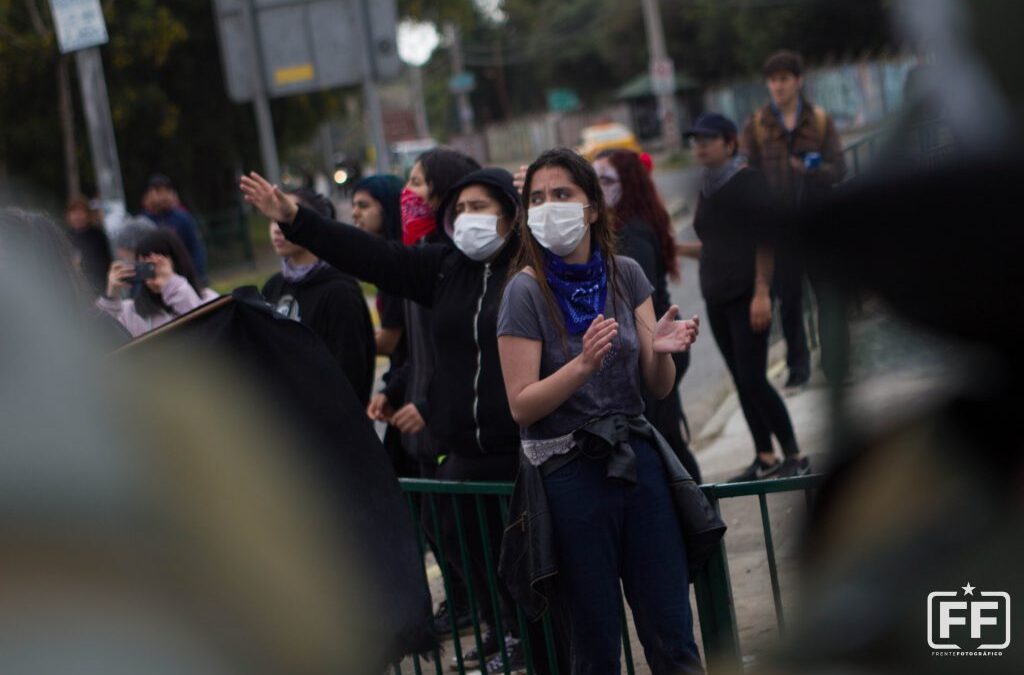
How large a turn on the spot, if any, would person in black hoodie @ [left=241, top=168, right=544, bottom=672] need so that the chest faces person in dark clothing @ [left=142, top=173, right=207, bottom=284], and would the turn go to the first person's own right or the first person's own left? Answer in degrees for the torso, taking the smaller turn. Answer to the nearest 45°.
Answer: approximately 180°

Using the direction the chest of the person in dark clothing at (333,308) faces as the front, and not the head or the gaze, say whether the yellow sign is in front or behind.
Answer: behind

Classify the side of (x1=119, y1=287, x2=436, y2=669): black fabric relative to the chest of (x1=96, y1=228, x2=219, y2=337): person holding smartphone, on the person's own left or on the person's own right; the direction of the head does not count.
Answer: on the person's own left

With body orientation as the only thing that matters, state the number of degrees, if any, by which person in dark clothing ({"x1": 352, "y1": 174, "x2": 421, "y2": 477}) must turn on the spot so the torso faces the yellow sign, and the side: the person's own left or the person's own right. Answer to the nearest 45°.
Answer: approximately 135° to the person's own right

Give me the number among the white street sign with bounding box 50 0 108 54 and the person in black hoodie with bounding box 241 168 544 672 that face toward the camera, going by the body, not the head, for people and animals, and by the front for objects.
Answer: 2

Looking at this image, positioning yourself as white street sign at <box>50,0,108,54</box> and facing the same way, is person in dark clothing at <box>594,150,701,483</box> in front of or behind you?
in front

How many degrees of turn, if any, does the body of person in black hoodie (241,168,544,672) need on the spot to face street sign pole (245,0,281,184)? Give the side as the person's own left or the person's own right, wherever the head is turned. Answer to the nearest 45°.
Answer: approximately 180°

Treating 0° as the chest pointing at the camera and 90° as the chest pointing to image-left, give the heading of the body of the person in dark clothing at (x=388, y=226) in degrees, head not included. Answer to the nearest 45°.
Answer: approximately 45°
